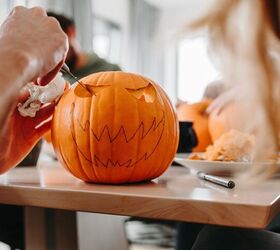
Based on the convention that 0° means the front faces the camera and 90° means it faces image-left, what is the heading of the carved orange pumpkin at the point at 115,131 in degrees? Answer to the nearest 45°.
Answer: approximately 0°

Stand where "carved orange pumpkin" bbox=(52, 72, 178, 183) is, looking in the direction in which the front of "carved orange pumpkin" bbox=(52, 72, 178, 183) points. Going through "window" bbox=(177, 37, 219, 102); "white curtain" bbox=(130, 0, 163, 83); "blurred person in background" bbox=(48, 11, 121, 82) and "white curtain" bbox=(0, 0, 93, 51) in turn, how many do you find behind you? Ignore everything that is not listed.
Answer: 4

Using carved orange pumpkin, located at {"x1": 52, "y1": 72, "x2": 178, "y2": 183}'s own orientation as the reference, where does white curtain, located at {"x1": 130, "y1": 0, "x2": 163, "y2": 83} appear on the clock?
The white curtain is roughly at 6 o'clock from the carved orange pumpkin.

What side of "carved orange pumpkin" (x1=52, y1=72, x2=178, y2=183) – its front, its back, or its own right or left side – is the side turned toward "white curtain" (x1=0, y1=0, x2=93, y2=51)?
back

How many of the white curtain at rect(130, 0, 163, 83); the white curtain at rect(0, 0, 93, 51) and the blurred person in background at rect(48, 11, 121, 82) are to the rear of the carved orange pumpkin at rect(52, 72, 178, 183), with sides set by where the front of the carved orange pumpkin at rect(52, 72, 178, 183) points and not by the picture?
3

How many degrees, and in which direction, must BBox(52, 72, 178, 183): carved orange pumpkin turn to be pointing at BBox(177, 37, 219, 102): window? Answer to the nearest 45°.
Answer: approximately 180°

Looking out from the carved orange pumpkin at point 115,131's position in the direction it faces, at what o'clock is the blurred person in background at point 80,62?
The blurred person in background is roughly at 6 o'clock from the carved orange pumpkin.
